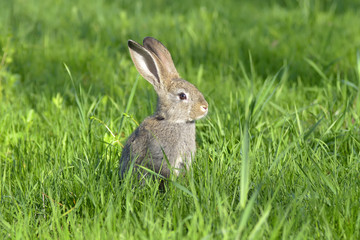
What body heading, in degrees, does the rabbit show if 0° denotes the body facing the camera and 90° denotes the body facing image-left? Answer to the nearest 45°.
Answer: approximately 270°
